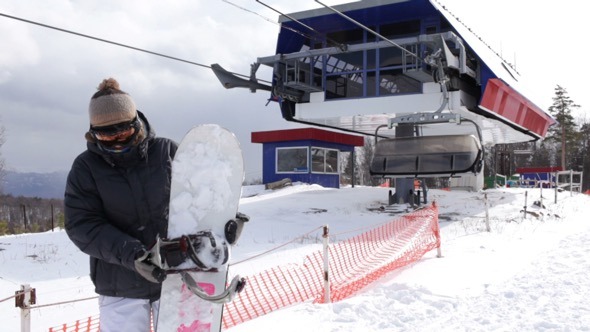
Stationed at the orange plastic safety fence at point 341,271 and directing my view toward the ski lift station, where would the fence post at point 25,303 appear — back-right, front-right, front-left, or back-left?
back-left

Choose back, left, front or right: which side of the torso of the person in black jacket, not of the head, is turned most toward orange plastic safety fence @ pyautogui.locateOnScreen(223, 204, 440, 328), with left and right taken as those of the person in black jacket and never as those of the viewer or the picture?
left

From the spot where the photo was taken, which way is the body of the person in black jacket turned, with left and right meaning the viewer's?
facing the viewer and to the right of the viewer

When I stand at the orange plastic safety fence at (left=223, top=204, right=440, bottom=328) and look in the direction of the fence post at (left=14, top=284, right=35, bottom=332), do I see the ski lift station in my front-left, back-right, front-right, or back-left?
back-right

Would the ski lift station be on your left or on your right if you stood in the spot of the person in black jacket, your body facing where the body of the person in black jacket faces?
on your left
